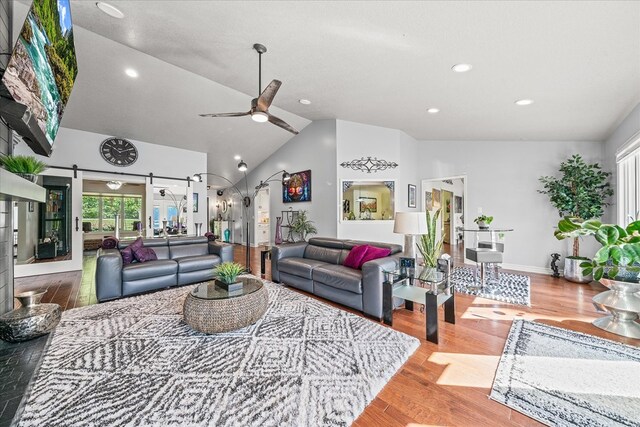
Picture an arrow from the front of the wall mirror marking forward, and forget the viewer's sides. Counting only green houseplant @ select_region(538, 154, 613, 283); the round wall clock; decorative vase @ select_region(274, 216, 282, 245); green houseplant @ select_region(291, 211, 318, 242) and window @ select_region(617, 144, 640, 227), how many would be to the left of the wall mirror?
2

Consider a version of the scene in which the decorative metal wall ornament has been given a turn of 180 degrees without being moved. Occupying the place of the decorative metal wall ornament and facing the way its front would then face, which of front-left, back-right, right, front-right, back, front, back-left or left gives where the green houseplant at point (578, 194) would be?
right

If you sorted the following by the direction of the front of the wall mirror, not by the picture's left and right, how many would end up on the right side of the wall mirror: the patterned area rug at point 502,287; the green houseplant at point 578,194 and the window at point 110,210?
1

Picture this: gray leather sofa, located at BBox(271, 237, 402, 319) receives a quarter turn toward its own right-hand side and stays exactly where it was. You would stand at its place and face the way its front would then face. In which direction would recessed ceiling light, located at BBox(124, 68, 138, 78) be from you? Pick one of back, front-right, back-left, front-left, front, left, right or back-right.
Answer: front-left

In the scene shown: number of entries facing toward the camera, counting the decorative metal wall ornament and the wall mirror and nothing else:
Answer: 2

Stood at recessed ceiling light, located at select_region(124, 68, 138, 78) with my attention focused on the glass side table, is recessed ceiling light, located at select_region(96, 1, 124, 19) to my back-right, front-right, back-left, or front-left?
front-right

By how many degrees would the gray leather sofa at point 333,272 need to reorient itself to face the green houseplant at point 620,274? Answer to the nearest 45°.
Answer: approximately 135° to its left

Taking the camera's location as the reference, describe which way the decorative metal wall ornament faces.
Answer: facing the viewer

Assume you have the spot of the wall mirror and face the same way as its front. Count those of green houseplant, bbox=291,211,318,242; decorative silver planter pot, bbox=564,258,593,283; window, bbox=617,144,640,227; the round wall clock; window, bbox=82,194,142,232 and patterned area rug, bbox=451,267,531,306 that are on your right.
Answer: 3

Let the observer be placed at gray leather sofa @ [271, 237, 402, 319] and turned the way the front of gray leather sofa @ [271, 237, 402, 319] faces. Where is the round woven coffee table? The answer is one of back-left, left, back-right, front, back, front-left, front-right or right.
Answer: front

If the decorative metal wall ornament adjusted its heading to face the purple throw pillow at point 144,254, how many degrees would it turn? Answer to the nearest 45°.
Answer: approximately 45° to its right

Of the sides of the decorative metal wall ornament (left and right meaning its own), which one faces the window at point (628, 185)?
left

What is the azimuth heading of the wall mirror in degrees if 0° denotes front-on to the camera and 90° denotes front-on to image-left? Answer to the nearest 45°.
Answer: approximately 0°

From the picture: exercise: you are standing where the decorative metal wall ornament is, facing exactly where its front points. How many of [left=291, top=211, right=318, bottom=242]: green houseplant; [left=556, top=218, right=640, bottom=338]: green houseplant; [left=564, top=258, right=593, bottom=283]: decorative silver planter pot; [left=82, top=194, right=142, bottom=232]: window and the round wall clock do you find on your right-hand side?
3

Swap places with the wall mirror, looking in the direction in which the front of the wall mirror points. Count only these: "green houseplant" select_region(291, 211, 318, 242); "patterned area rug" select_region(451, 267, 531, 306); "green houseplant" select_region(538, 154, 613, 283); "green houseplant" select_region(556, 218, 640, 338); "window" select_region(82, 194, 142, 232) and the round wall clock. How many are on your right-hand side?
3

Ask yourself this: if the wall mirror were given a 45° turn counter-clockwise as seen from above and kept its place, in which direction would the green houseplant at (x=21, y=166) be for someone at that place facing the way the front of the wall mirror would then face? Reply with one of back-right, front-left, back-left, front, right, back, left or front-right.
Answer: right

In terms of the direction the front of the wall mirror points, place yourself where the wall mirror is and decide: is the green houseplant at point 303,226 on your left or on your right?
on your right

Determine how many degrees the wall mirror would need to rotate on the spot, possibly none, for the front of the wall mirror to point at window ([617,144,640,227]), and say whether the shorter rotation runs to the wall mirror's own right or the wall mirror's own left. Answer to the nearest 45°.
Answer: approximately 90° to the wall mirror's own left

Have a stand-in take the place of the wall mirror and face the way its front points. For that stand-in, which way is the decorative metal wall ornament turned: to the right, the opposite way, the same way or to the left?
the same way
